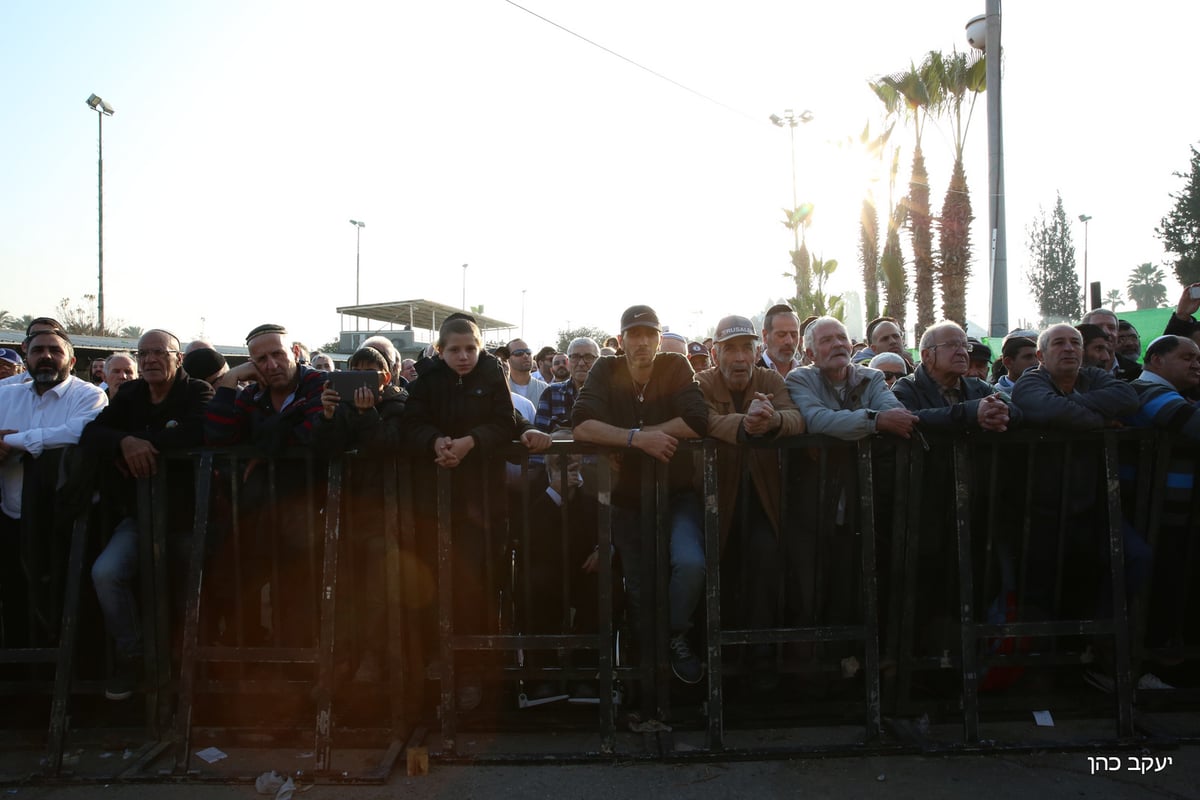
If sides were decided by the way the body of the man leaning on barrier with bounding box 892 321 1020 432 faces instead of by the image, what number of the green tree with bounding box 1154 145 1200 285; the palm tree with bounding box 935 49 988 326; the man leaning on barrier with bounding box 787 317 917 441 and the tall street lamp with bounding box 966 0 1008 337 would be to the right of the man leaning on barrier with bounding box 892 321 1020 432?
1

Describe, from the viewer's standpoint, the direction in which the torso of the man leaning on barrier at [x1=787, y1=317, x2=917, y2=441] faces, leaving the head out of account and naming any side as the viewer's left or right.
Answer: facing the viewer and to the right of the viewer

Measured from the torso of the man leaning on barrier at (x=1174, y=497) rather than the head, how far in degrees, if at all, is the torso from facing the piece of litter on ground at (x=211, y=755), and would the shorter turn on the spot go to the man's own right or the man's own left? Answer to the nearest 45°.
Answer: approximately 90° to the man's own right

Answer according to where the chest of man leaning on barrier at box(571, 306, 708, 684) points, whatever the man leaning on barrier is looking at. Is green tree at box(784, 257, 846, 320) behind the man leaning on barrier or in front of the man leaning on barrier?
behind

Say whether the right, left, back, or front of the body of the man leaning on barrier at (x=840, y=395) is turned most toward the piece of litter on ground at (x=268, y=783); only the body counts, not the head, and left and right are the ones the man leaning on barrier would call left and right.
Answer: right

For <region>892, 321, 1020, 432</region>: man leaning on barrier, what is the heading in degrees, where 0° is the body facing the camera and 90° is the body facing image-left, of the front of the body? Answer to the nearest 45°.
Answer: approximately 315°

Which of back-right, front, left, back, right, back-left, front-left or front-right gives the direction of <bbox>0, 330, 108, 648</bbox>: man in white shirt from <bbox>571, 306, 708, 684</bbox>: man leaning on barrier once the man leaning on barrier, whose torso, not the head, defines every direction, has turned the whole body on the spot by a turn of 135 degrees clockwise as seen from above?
front-left

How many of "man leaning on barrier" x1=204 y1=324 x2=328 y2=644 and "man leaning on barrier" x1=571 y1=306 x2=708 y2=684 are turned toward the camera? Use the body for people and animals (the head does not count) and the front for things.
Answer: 2

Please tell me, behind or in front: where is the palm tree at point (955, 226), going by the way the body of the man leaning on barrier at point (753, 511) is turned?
behind

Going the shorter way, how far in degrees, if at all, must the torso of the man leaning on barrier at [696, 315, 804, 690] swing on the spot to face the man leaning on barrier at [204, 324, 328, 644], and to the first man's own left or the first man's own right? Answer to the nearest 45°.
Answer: approximately 90° to the first man's own right

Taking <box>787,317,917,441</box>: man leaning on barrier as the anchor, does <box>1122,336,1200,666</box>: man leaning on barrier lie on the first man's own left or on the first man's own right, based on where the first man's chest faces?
on the first man's own left
